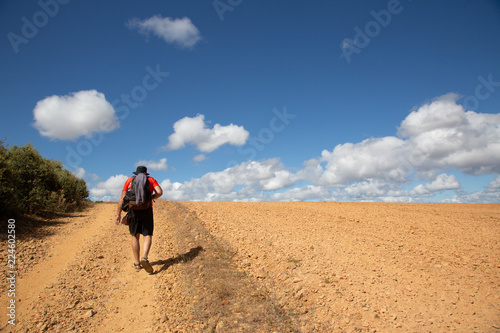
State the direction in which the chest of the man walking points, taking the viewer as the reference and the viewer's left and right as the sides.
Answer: facing away from the viewer
